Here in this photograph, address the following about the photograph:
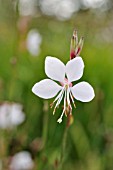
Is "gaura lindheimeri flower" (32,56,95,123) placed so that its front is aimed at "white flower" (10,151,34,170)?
no

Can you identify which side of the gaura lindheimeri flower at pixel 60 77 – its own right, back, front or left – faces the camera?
front
